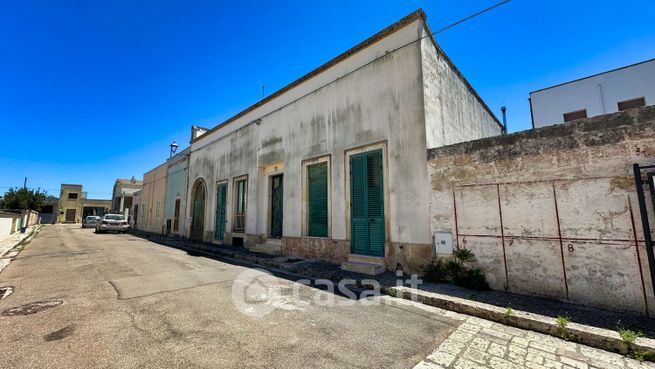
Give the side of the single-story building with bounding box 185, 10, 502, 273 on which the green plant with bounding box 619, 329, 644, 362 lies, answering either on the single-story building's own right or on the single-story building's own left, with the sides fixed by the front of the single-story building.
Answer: on the single-story building's own left

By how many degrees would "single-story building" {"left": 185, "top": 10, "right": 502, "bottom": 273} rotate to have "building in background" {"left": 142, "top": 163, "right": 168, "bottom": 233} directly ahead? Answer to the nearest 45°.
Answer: approximately 90° to its right

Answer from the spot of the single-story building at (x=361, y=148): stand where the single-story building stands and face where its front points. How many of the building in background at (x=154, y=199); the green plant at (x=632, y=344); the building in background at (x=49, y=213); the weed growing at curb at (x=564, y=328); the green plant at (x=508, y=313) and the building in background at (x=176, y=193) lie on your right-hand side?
3

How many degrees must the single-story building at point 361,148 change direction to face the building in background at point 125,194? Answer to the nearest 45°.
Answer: approximately 90° to its right

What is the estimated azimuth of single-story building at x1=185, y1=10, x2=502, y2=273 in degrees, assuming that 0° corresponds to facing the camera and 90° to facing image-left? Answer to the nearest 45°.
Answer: approximately 45°

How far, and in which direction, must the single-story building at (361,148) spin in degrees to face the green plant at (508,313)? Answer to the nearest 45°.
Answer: approximately 90° to its left

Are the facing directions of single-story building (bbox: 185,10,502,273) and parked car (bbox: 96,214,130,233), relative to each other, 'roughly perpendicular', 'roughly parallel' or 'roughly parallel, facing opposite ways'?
roughly perpendicular
